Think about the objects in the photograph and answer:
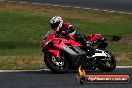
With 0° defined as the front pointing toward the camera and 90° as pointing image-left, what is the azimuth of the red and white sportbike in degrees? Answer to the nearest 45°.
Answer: approximately 90°
